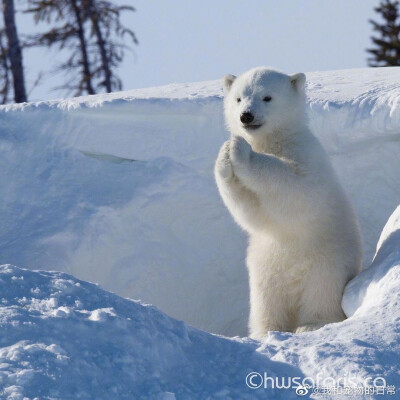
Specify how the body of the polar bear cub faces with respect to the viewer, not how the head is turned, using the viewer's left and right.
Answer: facing the viewer and to the left of the viewer

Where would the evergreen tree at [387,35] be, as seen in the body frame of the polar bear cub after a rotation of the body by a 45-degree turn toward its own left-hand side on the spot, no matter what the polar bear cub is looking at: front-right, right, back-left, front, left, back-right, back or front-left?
back

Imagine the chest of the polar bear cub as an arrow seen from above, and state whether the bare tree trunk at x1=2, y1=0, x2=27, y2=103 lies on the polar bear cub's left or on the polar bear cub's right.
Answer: on the polar bear cub's right
